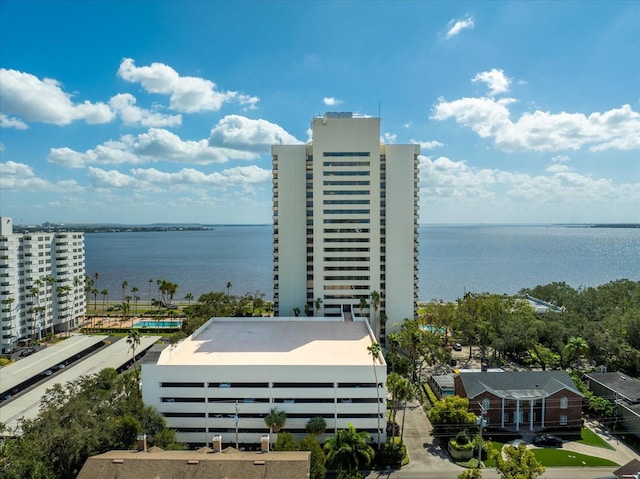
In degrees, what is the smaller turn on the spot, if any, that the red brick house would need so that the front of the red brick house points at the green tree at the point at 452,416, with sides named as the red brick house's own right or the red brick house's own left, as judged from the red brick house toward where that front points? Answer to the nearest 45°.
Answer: approximately 45° to the red brick house's own right

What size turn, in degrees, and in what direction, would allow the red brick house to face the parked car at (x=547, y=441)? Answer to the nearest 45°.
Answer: approximately 45° to its left

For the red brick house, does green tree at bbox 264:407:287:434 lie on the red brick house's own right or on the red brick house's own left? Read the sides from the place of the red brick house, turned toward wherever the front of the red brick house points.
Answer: on the red brick house's own right

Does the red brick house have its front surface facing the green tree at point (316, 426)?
no

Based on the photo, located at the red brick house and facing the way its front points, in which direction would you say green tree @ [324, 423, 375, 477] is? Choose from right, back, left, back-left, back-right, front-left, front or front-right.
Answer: front-right

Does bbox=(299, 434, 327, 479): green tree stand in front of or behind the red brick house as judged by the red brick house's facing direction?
in front

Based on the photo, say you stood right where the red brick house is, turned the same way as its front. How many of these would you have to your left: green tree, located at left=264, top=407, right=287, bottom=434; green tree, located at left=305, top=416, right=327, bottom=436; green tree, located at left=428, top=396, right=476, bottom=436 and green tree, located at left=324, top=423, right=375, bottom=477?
0

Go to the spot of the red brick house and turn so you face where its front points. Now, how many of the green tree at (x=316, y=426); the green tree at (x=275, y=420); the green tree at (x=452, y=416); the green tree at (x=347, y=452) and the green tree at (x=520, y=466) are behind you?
0

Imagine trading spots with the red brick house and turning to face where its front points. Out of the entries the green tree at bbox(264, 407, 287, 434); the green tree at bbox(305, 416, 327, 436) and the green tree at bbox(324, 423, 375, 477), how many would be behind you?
0

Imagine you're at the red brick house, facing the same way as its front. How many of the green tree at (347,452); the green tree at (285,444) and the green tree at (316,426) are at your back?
0

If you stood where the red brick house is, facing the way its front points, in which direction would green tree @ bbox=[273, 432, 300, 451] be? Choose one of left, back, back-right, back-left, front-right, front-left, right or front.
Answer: front-right

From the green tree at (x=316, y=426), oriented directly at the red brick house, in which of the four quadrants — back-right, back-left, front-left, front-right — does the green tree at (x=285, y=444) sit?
back-right

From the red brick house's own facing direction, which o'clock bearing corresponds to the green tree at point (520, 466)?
The green tree is roughly at 12 o'clock from the red brick house.

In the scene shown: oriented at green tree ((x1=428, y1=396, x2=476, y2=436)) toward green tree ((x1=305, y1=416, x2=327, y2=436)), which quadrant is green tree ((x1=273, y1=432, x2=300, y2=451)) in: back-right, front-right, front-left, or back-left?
front-left

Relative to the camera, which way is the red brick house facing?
toward the camera

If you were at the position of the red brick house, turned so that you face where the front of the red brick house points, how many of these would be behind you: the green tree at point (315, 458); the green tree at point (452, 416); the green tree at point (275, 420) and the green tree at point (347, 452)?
0
